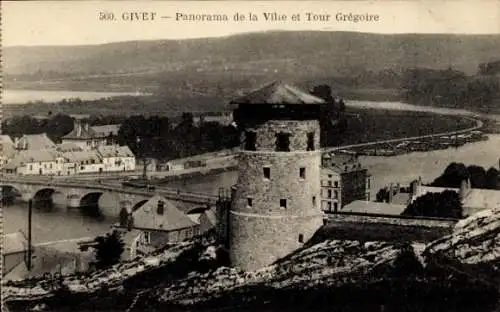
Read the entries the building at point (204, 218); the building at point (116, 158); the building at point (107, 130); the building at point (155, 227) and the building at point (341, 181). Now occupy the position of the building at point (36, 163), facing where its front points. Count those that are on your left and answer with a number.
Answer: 5

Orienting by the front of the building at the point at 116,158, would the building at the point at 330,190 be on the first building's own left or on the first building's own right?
on the first building's own left

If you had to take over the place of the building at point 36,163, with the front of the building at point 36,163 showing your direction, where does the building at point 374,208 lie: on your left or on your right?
on your left

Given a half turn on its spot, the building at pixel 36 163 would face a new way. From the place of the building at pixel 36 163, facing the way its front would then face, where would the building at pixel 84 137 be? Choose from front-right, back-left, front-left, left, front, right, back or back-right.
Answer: right

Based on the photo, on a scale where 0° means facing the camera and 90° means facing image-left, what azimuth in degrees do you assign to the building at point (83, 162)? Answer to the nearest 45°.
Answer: approximately 0°

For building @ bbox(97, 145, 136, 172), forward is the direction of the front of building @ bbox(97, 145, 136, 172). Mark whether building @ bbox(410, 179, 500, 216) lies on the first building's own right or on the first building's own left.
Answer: on the first building's own left

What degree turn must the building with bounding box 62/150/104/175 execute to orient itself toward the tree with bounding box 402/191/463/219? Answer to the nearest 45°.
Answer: approximately 90° to its left

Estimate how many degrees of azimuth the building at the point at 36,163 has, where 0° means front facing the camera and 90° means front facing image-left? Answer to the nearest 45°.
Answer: approximately 0°
